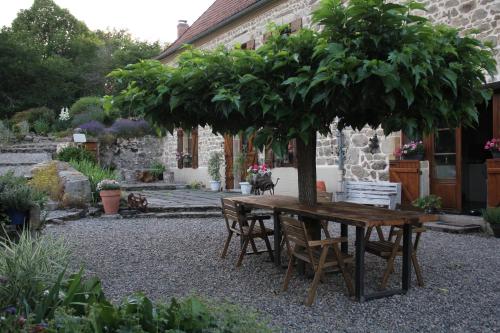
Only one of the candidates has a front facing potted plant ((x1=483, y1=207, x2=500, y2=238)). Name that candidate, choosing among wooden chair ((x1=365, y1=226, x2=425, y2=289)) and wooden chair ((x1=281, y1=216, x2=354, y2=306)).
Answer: wooden chair ((x1=281, y1=216, x2=354, y2=306))

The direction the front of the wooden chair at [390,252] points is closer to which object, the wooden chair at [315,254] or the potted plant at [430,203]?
the wooden chair

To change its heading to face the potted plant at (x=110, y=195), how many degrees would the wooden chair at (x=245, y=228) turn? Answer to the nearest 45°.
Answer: approximately 90° to its left

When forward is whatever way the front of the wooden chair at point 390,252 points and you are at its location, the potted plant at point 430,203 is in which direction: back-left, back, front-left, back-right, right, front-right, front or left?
back-right

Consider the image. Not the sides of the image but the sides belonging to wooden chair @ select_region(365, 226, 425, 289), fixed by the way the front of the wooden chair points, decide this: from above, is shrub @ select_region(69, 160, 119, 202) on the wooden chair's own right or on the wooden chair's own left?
on the wooden chair's own right

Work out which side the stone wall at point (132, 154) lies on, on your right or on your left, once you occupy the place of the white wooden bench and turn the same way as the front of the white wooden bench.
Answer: on your right

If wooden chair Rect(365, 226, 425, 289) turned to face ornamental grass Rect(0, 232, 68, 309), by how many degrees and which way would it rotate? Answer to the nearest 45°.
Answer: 0° — it already faces it

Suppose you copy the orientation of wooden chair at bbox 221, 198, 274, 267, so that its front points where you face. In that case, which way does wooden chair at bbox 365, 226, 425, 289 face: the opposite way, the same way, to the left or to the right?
the opposite way

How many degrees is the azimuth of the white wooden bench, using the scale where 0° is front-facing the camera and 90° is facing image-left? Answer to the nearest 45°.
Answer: approximately 45°

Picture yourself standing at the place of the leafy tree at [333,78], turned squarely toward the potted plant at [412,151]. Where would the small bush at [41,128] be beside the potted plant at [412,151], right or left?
left

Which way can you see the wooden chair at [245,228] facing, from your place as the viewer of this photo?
facing away from the viewer and to the right of the viewer

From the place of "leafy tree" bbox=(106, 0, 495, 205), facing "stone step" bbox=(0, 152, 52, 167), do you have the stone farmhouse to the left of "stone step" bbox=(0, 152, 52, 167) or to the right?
right
